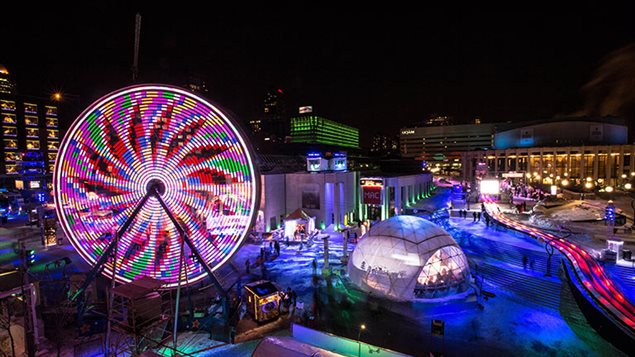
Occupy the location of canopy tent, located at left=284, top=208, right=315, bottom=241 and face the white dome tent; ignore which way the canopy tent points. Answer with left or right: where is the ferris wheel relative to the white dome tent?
right

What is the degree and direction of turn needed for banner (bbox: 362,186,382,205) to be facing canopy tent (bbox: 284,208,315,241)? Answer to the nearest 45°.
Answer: approximately 45° to its right

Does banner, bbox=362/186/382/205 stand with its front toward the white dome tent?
yes

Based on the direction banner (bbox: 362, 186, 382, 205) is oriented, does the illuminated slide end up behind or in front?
in front

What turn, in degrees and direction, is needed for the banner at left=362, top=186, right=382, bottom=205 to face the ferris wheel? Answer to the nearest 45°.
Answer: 0° — it already faces it

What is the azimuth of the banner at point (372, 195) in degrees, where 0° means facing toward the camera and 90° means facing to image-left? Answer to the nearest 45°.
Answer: approximately 0°

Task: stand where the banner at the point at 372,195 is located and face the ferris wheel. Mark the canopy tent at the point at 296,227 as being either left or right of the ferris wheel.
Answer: right

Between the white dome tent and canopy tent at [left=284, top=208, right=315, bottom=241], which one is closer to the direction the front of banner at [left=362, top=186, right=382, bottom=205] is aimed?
the white dome tent
